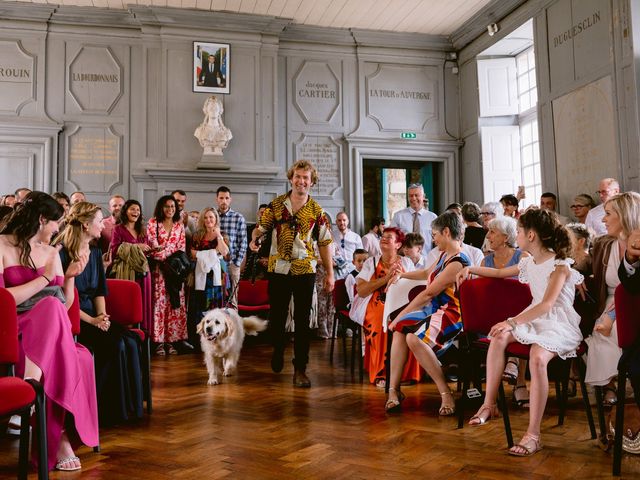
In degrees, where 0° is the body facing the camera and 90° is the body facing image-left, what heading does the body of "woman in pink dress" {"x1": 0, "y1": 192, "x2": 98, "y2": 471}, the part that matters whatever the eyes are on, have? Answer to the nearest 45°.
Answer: approximately 315°

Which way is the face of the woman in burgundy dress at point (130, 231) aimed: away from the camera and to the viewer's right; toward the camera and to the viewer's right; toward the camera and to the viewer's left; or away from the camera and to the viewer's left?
toward the camera and to the viewer's right

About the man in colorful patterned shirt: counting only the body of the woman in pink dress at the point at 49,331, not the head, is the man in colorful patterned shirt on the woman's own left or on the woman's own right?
on the woman's own left

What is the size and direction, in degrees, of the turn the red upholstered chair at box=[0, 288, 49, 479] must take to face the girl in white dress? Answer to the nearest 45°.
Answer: approximately 45° to its left

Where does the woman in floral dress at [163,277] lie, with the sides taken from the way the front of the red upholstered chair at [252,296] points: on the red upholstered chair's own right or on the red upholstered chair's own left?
on the red upholstered chair's own right

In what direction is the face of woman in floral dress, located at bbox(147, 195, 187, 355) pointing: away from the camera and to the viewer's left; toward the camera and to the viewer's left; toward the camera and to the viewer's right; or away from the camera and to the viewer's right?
toward the camera and to the viewer's right

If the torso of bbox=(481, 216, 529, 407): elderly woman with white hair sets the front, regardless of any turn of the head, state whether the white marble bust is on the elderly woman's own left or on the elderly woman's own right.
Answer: on the elderly woman's own right

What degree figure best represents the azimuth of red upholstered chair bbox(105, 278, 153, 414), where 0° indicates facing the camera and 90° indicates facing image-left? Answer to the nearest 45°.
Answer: approximately 315°
